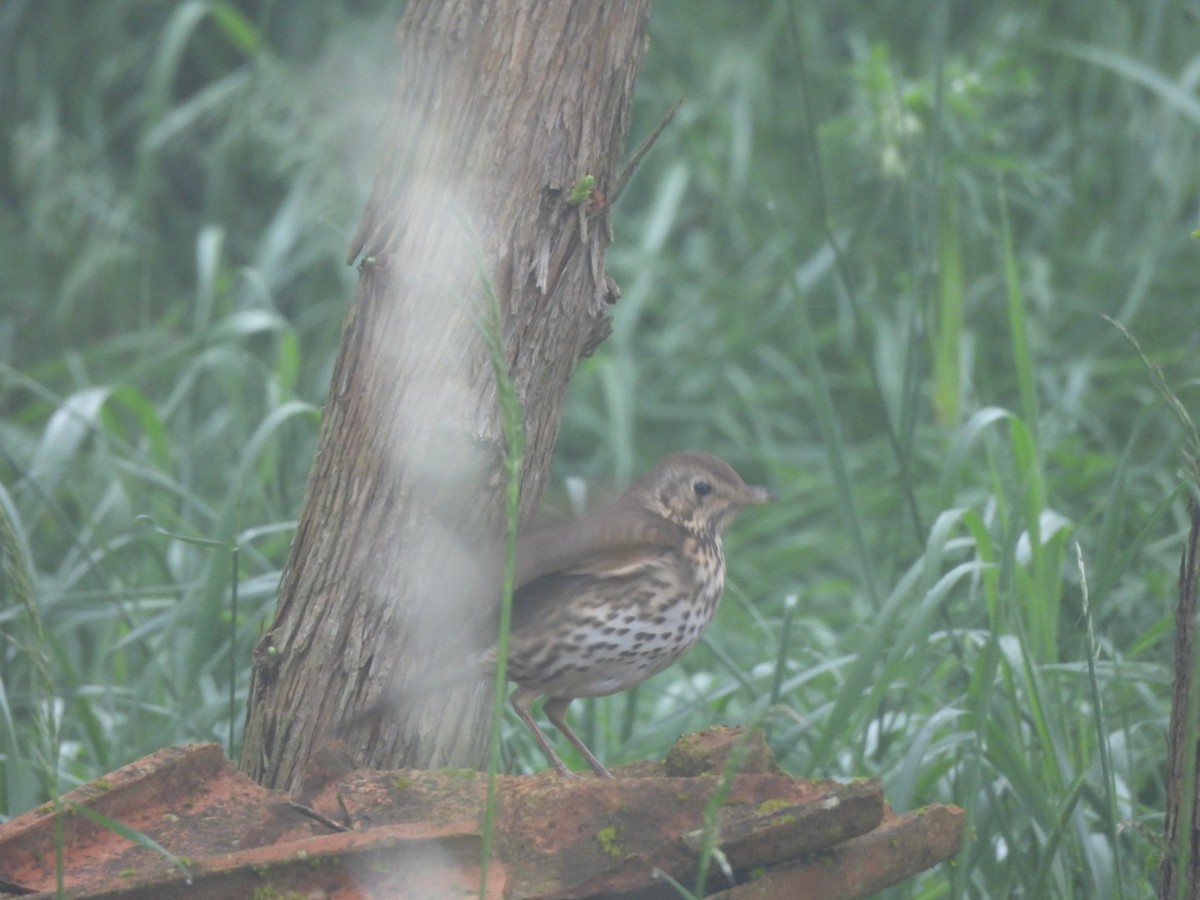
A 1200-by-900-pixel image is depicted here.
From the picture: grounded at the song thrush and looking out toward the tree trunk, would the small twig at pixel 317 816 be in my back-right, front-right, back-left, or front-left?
front-left

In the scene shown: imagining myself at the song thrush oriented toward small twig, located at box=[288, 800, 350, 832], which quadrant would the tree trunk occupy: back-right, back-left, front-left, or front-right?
front-right

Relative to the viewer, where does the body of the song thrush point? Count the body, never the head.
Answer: to the viewer's right
